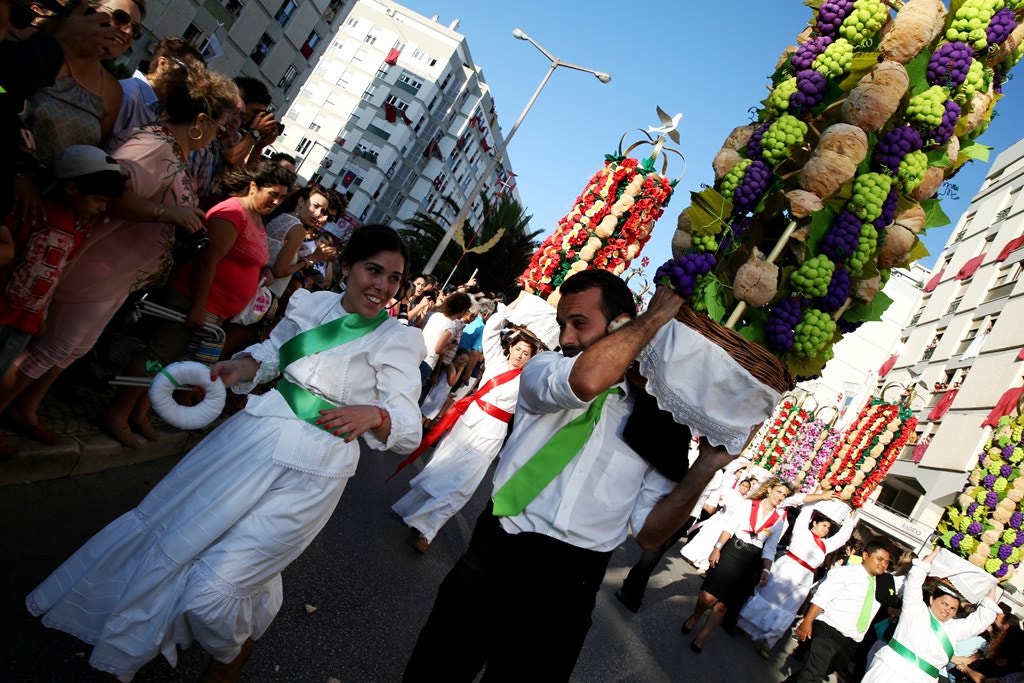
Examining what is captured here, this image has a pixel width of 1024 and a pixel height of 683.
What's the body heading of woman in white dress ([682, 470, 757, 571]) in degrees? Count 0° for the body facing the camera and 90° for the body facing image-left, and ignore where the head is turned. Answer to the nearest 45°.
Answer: approximately 0°

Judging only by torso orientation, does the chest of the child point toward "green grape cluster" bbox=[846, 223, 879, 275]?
yes

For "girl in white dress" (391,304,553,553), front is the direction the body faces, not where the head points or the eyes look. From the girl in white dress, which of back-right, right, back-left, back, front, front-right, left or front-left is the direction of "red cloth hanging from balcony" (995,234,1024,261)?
back-left

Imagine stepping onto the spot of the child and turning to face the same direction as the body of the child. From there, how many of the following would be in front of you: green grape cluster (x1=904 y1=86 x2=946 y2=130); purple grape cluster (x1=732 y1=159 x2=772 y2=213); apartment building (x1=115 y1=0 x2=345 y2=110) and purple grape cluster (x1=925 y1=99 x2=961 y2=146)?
3

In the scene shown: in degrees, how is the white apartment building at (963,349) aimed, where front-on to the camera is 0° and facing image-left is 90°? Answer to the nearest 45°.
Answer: approximately 45°

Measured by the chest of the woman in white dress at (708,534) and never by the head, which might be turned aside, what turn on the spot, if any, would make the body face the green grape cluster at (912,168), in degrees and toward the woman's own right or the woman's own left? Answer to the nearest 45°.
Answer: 0° — they already face it

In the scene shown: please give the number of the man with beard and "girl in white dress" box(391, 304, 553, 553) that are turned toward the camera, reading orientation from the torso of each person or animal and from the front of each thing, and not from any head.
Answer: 2
